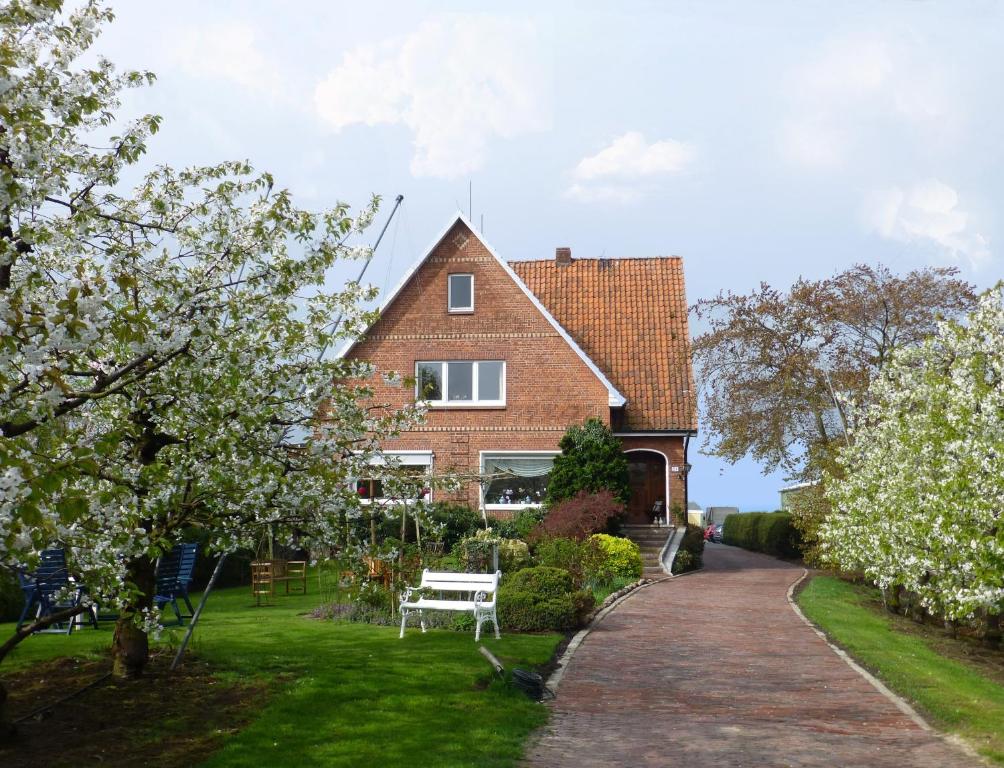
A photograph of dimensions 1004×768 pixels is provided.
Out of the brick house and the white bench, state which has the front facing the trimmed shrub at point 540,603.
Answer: the brick house

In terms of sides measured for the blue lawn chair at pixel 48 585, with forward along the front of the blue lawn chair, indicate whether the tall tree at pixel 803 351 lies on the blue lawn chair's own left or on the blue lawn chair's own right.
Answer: on the blue lawn chair's own left

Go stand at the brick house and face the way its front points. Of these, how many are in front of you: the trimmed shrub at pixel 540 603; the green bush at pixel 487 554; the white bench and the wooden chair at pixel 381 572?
4

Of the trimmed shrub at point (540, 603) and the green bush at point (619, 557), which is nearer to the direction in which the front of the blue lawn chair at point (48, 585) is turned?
the trimmed shrub

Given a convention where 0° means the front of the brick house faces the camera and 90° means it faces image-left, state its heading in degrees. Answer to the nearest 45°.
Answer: approximately 0°

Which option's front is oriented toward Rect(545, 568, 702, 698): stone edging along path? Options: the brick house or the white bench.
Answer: the brick house

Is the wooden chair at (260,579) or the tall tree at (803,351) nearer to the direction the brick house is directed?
the wooden chair

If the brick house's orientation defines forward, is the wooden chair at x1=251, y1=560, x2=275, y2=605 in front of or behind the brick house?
in front

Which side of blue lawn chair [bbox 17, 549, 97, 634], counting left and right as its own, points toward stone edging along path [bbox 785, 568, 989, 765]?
left

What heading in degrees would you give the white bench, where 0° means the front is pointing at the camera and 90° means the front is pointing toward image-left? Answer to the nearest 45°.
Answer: approximately 45°

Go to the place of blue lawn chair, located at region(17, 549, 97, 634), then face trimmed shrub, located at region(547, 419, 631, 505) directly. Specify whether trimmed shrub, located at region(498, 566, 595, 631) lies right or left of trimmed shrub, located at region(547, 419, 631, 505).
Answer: right

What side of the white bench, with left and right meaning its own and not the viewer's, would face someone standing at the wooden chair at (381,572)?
right

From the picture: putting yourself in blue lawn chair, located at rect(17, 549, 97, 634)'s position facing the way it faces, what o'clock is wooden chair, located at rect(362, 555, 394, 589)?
The wooden chair is roughly at 10 o'clock from the blue lawn chair.

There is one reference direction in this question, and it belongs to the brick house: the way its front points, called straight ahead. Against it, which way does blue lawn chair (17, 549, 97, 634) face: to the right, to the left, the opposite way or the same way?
to the left

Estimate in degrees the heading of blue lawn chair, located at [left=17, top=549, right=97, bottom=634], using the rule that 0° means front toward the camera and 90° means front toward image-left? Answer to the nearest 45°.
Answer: approximately 315°

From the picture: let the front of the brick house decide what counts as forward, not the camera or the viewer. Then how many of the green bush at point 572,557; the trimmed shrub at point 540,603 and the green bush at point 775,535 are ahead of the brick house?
2

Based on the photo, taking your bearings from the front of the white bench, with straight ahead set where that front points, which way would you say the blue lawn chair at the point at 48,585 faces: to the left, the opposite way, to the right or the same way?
to the left

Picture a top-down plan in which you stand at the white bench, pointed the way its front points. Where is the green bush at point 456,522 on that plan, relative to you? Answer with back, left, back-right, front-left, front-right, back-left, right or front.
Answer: back-right
